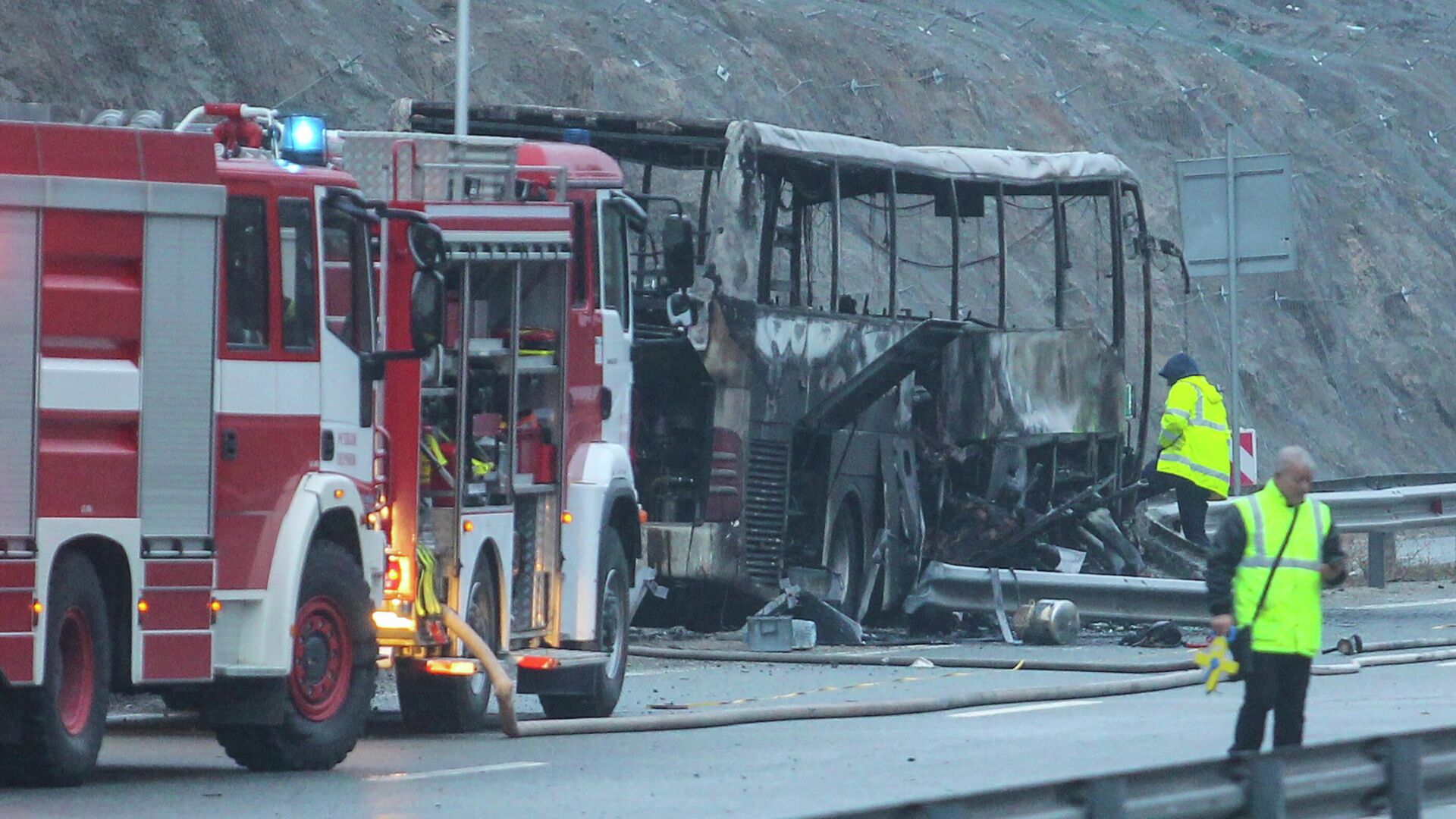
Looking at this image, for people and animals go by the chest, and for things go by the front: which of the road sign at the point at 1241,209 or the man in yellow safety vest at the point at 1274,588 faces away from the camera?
the road sign

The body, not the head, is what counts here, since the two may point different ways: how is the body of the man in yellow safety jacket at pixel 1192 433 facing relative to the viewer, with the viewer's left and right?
facing away from the viewer and to the left of the viewer

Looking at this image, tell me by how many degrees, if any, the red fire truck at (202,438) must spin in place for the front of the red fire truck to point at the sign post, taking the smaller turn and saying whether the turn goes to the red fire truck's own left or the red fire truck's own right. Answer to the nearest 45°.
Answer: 0° — it already faces it

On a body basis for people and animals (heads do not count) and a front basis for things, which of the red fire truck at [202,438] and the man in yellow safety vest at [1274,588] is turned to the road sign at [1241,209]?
the red fire truck

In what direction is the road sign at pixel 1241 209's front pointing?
away from the camera

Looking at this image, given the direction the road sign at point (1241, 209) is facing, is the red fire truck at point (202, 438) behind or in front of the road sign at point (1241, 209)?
behind

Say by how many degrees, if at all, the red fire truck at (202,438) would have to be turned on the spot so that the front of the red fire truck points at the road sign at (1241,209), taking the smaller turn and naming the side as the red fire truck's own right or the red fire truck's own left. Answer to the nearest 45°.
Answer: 0° — it already faces it

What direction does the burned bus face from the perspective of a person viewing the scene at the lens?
facing away from the viewer and to the right of the viewer

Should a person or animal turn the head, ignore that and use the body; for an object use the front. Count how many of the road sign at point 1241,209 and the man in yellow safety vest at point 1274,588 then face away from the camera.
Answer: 1

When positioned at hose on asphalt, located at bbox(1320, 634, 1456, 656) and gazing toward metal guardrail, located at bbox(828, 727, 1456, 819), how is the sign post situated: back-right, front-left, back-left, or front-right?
back-right
